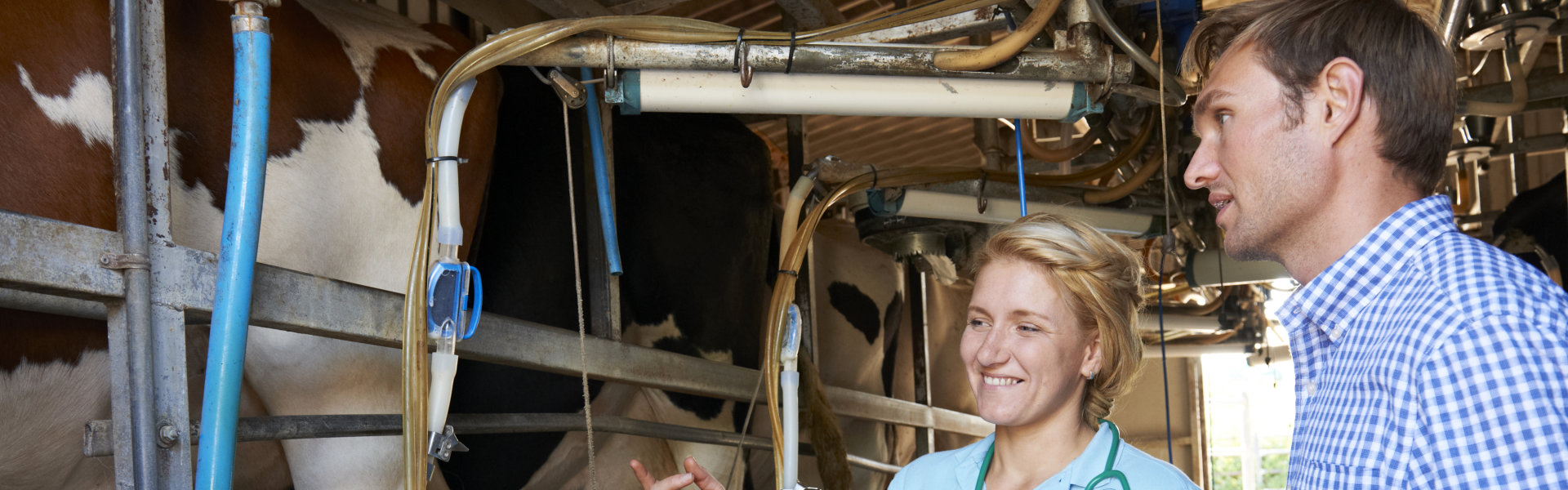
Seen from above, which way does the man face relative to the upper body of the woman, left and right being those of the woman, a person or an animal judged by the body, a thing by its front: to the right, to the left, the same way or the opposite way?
to the right

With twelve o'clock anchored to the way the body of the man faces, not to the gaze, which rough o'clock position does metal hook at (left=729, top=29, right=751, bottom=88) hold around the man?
The metal hook is roughly at 1 o'clock from the man.

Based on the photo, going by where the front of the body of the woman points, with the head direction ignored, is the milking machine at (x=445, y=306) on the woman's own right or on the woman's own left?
on the woman's own right

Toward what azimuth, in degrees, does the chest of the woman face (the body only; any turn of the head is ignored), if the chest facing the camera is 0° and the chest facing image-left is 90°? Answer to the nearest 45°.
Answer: approximately 45°

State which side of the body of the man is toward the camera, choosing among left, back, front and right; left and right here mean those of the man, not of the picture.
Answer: left

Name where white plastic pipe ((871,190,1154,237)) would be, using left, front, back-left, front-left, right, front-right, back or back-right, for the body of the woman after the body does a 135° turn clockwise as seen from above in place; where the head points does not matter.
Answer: front

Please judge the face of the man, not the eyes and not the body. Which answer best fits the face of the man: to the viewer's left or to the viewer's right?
to the viewer's left

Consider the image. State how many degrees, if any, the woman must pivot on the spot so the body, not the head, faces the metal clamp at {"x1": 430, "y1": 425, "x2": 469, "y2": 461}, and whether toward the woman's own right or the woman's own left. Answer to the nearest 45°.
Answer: approximately 45° to the woman's own right
